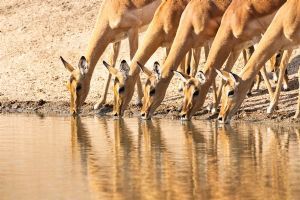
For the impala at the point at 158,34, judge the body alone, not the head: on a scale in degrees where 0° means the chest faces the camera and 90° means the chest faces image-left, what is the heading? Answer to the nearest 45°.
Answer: approximately 45°

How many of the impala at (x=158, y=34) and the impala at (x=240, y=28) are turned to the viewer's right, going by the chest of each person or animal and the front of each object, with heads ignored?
0

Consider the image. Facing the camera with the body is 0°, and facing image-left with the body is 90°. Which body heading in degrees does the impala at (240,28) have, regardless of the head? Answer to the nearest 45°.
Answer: approximately 45°

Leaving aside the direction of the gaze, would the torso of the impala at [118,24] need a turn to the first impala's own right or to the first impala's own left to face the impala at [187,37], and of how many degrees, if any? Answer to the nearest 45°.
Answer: approximately 90° to the first impala's own left

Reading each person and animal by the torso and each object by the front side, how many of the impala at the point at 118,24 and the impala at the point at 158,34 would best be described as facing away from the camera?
0

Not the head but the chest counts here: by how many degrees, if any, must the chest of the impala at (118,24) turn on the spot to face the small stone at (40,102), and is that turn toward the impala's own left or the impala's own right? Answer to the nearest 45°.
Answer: approximately 45° to the impala's own right

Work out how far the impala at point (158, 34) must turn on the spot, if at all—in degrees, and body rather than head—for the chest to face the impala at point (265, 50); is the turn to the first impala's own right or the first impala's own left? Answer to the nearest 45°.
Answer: approximately 90° to the first impala's own left
